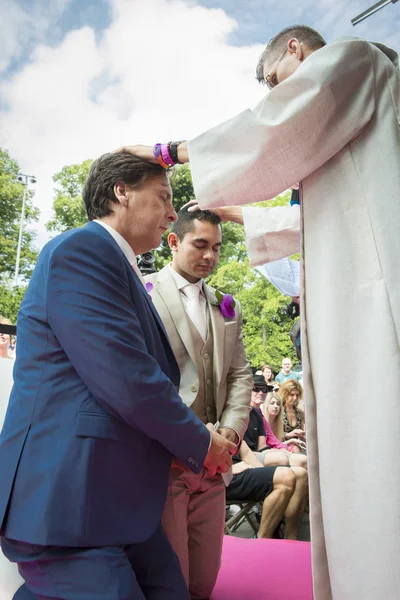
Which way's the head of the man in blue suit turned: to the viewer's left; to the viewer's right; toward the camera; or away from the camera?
to the viewer's right

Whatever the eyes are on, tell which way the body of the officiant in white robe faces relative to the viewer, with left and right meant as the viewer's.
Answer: facing to the left of the viewer

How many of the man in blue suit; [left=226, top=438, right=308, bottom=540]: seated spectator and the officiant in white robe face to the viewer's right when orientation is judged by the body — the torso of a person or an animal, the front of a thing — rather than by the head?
2

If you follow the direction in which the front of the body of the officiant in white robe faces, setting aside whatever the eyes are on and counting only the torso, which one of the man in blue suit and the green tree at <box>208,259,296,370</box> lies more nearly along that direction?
the man in blue suit

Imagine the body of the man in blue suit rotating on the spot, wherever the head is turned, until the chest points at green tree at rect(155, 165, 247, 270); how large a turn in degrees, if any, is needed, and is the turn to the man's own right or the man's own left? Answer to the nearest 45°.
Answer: approximately 90° to the man's own left

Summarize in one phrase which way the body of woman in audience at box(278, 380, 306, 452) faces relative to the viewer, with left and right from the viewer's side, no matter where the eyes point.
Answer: facing the viewer and to the right of the viewer

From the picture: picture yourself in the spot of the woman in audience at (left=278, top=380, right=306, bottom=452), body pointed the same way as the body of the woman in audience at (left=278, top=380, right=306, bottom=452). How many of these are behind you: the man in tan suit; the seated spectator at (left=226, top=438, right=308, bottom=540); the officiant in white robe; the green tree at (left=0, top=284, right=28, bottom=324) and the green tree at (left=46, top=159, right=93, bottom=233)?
2

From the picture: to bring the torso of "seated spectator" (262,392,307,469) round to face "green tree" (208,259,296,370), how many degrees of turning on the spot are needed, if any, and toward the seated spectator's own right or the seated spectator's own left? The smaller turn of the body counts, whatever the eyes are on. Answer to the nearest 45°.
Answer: approximately 135° to the seated spectator's own left

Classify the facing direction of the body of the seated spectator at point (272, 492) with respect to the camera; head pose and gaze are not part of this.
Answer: to the viewer's right

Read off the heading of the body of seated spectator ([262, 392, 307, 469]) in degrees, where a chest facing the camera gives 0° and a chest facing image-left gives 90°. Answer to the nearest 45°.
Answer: approximately 315°

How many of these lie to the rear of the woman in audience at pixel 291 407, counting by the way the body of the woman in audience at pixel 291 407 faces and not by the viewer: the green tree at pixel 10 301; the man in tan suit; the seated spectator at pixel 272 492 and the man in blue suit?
1

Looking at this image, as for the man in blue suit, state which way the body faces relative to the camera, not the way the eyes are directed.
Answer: to the viewer's right
